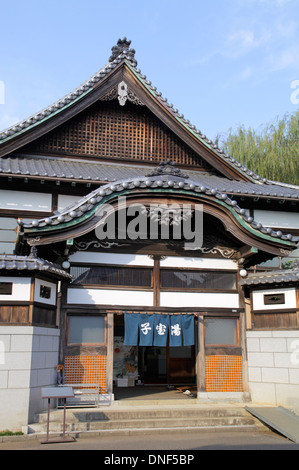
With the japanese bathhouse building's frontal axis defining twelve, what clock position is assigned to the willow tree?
The willow tree is roughly at 7 o'clock from the japanese bathhouse building.

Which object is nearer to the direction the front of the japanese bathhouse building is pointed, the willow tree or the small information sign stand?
the small information sign stand

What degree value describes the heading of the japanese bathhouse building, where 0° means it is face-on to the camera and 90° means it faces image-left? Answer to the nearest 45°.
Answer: approximately 0°
